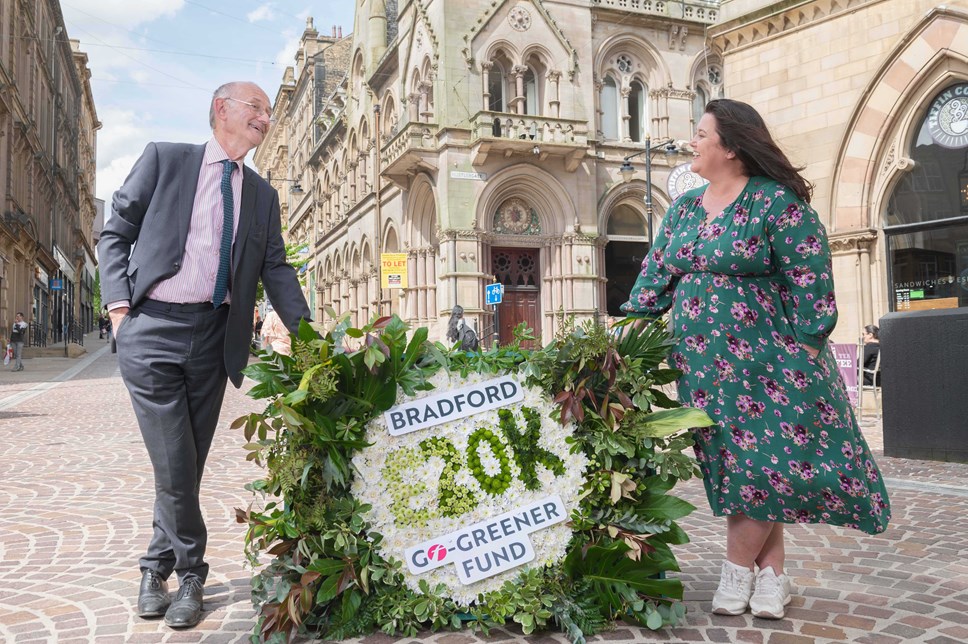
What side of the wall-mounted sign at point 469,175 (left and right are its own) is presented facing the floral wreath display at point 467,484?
front

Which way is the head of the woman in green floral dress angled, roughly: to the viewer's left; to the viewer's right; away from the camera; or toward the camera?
to the viewer's left

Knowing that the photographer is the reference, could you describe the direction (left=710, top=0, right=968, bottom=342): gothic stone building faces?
facing the viewer and to the left of the viewer

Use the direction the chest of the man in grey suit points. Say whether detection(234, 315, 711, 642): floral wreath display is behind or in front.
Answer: in front

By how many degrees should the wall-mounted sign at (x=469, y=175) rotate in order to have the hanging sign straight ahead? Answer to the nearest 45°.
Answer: approximately 45° to its left

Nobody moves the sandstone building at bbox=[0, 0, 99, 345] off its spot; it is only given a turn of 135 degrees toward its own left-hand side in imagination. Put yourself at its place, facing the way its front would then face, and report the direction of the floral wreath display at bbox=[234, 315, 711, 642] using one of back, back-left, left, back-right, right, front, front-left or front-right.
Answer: back-left

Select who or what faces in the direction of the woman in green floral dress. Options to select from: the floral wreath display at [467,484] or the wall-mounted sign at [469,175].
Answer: the wall-mounted sign

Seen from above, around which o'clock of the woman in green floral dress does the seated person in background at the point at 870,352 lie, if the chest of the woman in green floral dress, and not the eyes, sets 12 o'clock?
The seated person in background is roughly at 5 o'clock from the woman in green floral dress.

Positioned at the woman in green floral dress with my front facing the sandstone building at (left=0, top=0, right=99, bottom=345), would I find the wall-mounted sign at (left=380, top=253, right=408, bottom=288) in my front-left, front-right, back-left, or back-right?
front-right

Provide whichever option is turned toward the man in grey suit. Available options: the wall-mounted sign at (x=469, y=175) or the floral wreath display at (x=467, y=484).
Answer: the wall-mounted sign

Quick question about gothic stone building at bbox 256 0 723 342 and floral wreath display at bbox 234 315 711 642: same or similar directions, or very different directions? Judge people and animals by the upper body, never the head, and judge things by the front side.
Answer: same or similar directions

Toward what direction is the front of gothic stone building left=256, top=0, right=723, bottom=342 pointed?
toward the camera

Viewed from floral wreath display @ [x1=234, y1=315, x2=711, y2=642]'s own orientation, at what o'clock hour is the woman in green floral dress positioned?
The woman in green floral dress is roughly at 9 o'clock from the floral wreath display.

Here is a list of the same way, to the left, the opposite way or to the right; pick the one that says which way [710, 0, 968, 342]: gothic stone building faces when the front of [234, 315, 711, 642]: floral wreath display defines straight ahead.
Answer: to the right

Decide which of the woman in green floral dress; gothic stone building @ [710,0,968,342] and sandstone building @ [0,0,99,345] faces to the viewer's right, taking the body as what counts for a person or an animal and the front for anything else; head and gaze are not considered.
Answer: the sandstone building

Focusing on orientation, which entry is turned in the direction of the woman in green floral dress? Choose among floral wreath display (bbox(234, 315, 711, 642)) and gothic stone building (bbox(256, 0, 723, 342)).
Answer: the gothic stone building

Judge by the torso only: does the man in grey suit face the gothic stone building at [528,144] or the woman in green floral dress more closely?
the woman in green floral dress
